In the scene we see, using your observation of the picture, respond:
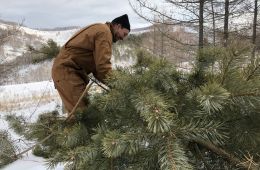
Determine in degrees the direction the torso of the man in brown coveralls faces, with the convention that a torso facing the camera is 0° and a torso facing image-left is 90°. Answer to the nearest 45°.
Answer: approximately 270°

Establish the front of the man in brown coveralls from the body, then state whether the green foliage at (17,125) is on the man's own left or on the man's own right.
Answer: on the man's own right

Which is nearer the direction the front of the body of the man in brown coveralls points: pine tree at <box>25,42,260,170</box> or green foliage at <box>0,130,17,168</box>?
the pine tree

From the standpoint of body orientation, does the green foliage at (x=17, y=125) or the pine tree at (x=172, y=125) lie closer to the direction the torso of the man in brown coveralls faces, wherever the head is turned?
the pine tree

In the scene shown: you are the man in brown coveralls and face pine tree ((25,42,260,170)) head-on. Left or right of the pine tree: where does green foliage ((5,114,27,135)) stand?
right

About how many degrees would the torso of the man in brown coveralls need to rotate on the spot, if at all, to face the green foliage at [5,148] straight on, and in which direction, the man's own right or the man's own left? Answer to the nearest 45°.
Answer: approximately 135° to the man's own right
